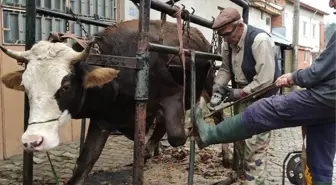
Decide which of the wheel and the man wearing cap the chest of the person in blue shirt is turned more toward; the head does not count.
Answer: the man wearing cap

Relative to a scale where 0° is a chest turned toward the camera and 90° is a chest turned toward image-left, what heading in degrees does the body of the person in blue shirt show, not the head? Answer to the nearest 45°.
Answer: approximately 90°

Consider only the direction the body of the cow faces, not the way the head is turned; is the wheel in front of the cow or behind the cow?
behind

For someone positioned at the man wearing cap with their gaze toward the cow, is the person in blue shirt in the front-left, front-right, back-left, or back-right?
back-left

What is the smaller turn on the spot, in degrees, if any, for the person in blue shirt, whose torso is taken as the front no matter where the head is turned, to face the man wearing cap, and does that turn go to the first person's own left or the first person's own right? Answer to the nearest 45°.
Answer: approximately 45° to the first person's own right

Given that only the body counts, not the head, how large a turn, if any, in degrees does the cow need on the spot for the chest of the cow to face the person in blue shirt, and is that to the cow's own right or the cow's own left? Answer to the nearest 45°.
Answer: approximately 90° to the cow's own left
